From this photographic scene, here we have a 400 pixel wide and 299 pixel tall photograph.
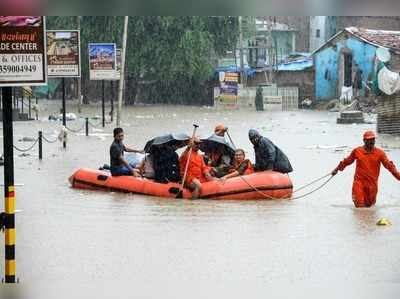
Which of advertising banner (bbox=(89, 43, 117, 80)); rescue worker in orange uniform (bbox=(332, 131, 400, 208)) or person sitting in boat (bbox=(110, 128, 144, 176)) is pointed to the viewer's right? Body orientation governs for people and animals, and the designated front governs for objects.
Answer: the person sitting in boat

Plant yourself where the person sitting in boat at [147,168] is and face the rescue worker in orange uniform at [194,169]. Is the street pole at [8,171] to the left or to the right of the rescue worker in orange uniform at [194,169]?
right

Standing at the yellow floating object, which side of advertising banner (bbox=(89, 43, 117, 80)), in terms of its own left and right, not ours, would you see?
front

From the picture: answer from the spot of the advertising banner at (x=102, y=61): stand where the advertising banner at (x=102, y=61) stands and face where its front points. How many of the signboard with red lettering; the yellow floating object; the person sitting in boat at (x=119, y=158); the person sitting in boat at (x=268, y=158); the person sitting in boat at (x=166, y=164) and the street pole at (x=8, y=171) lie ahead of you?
6

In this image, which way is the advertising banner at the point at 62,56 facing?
toward the camera

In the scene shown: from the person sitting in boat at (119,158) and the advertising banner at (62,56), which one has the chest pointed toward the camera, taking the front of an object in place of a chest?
the advertising banner

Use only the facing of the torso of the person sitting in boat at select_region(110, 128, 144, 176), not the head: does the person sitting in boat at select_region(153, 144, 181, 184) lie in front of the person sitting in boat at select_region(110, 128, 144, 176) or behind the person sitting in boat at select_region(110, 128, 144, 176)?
in front

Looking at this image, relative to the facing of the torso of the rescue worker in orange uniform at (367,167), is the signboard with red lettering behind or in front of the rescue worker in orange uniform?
in front

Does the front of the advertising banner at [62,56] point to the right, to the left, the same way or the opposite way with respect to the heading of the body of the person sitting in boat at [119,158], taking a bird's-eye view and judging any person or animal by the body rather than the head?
to the right

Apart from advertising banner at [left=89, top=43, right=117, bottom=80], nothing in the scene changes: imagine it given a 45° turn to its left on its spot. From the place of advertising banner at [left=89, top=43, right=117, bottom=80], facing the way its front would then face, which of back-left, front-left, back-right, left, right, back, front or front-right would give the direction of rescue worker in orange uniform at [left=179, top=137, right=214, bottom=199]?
front-right

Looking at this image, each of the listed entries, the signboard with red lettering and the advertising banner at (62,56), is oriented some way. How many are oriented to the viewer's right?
0

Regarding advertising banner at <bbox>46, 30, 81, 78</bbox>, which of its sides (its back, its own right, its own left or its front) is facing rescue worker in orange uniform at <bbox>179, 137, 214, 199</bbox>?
front

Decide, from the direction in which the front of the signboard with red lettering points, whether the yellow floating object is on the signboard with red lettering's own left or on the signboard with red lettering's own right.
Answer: on the signboard with red lettering's own left

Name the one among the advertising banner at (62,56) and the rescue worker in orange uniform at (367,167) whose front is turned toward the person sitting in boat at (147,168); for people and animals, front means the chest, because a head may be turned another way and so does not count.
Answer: the advertising banner
